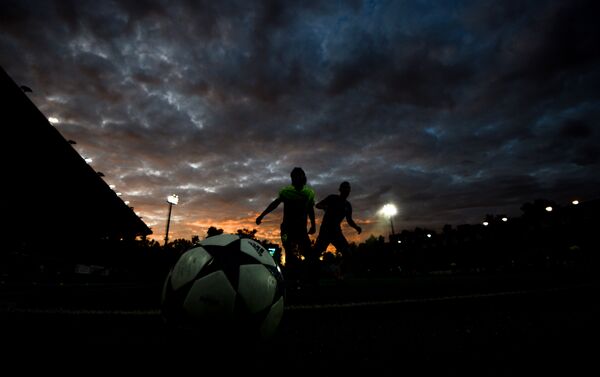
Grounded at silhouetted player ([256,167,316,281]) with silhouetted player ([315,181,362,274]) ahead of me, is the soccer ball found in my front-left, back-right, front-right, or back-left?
back-right

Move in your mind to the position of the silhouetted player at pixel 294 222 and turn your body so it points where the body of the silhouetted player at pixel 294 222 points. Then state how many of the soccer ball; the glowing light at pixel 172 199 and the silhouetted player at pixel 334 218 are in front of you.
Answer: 1

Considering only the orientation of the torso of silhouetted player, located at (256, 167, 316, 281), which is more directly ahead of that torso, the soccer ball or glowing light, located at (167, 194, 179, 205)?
the soccer ball

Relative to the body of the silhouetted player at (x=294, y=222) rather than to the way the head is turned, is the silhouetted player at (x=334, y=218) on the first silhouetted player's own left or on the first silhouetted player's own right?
on the first silhouetted player's own left

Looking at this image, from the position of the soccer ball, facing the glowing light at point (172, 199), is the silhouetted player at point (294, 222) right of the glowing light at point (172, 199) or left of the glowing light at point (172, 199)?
right

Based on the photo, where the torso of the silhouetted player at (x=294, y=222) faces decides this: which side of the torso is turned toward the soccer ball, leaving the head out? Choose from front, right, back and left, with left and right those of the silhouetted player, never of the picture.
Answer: front

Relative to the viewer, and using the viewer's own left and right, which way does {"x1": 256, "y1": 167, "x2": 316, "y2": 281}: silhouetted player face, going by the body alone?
facing the viewer
